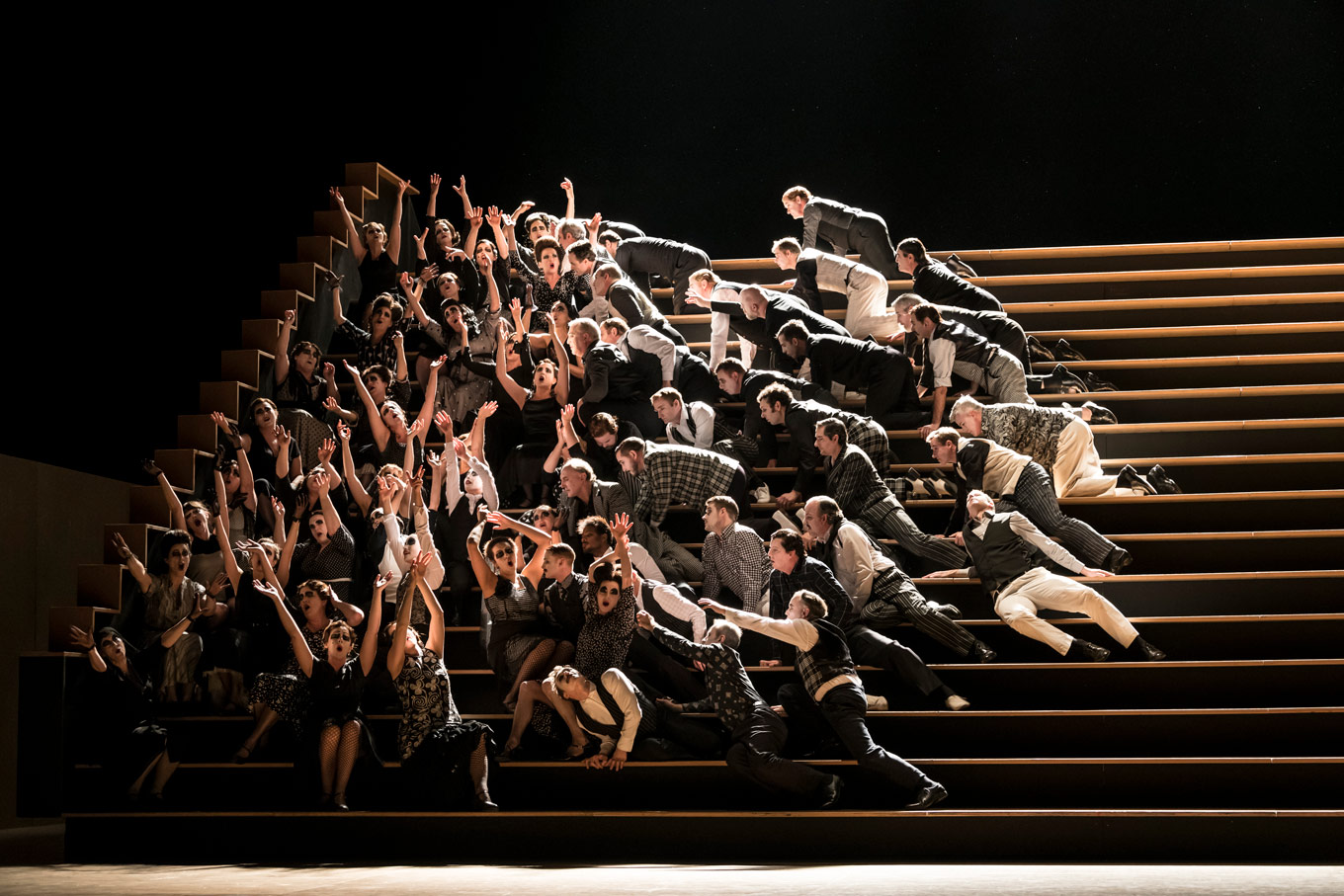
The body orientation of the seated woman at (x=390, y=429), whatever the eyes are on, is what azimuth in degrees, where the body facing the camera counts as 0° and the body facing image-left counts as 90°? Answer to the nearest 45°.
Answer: approximately 0°

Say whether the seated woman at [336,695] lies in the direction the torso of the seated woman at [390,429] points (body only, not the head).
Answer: yes

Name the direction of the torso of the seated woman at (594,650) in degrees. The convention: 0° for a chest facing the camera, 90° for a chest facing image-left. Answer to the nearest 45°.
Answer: approximately 45°

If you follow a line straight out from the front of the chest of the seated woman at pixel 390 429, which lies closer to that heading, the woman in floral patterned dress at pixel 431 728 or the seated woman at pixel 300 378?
the woman in floral patterned dress

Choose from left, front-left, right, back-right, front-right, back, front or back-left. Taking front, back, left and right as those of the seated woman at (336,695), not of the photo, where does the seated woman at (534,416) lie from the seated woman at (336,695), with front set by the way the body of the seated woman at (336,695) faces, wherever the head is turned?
back-left

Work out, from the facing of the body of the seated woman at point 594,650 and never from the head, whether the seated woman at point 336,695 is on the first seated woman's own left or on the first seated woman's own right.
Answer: on the first seated woman's own right
